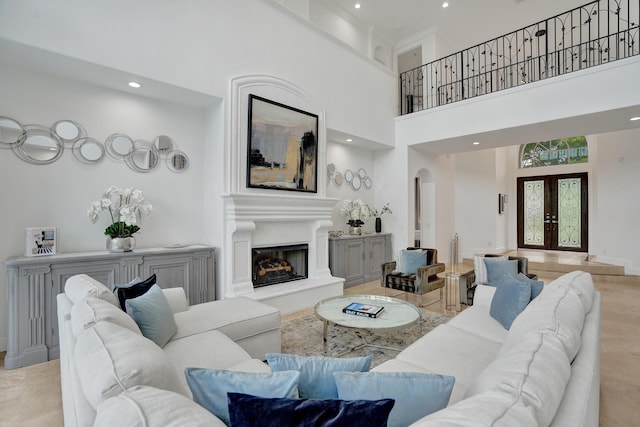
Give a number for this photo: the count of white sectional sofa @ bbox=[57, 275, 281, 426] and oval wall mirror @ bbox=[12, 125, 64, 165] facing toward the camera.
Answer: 1

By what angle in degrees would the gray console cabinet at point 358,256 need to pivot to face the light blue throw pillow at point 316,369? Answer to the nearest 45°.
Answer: approximately 45° to its right

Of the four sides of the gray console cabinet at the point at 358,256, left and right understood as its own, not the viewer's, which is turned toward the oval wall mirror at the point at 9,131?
right

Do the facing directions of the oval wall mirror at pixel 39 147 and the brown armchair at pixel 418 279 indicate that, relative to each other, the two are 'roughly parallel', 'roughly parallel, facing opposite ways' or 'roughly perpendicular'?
roughly perpendicular

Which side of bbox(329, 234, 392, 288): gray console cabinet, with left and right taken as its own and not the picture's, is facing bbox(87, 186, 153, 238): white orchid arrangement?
right

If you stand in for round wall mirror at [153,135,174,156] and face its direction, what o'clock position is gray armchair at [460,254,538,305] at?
The gray armchair is roughly at 10 o'clock from the round wall mirror.

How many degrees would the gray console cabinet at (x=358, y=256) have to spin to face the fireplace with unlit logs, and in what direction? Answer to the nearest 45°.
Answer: approximately 90° to its right

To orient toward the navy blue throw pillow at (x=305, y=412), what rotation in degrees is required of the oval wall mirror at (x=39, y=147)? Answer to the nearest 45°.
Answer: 0° — it already faces it

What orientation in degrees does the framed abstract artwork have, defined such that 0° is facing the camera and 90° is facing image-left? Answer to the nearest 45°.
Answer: approximately 315°

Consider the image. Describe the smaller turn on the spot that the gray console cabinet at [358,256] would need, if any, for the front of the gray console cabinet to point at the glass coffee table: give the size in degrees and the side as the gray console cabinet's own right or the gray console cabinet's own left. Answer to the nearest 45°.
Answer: approximately 45° to the gray console cabinet's own right

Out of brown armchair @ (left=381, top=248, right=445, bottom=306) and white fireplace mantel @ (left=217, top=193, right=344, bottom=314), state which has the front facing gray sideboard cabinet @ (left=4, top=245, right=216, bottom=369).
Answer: the brown armchair

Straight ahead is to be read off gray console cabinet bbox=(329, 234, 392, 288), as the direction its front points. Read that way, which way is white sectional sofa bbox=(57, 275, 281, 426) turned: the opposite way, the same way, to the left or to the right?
to the left

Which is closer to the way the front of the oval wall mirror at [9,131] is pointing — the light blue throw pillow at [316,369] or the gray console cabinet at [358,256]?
the light blue throw pillow
